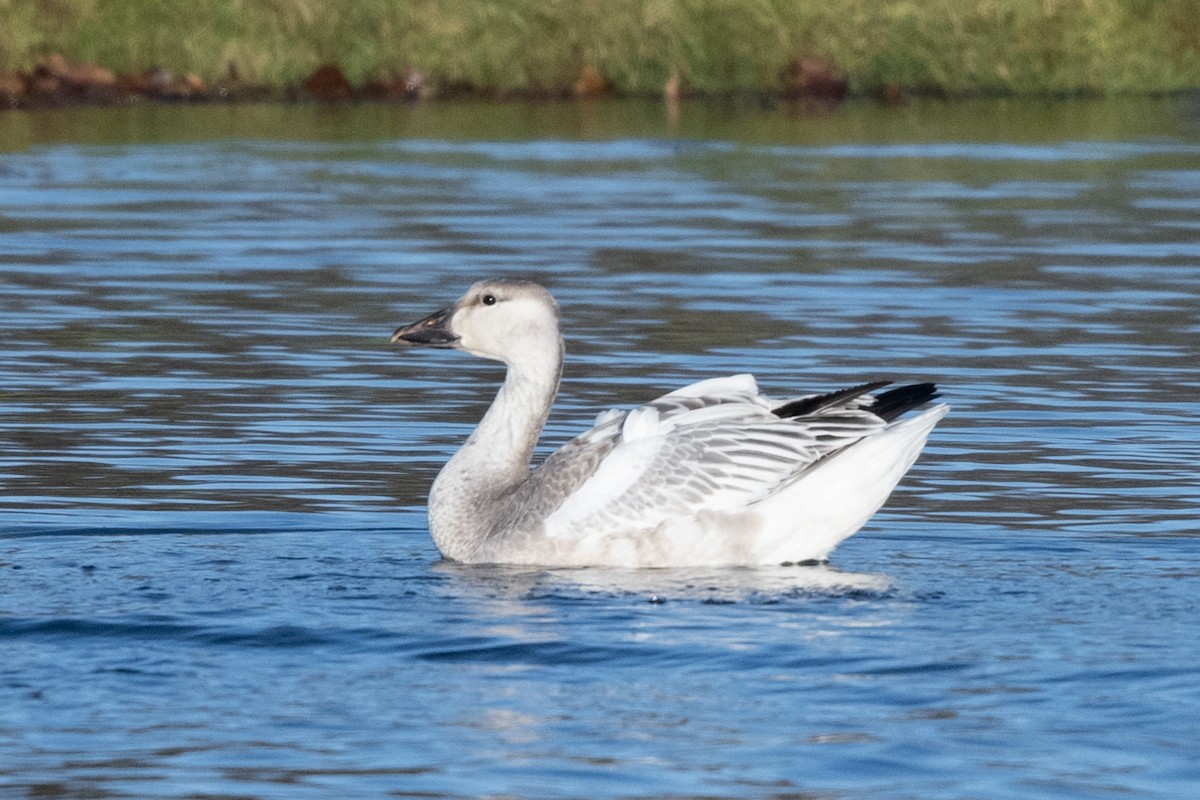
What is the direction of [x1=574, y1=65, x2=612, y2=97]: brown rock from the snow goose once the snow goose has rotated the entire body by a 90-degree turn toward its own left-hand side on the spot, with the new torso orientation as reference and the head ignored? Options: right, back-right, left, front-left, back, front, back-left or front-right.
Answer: back

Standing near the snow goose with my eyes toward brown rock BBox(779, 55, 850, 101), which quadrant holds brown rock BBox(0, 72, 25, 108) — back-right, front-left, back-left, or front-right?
front-left

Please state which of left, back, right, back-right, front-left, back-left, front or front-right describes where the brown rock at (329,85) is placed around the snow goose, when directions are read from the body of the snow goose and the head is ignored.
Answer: right

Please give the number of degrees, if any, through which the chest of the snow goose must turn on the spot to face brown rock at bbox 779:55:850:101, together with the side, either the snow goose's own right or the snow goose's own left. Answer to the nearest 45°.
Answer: approximately 90° to the snow goose's own right

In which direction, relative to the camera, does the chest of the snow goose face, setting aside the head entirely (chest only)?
to the viewer's left

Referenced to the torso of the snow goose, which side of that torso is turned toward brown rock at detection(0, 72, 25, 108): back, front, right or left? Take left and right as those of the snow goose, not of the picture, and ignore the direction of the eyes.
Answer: right
